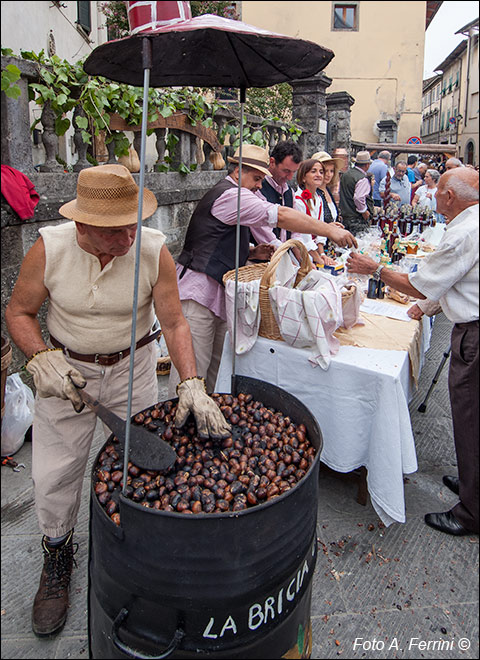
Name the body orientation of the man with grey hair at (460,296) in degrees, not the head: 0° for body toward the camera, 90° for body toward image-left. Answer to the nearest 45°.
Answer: approximately 90°

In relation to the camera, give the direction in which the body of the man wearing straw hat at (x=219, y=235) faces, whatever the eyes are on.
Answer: to the viewer's right

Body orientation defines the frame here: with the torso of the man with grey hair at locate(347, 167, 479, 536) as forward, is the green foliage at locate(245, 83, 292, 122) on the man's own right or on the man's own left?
on the man's own right

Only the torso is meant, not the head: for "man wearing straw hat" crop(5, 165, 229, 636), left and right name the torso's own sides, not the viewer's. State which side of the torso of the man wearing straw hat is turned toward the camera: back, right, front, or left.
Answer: front

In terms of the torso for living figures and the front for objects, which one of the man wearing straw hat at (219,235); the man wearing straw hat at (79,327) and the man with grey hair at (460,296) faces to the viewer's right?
the man wearing straw hat at (219,235)

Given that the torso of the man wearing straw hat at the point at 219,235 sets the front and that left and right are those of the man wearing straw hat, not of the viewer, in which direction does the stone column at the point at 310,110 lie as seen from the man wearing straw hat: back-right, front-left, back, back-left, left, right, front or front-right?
left

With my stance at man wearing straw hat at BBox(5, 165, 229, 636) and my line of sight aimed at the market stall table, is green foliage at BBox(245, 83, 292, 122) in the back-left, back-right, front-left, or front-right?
front-left

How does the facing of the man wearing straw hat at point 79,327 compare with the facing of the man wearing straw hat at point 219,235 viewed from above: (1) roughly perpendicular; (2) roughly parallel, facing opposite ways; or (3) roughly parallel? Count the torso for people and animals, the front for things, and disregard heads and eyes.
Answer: roughly perpendicular

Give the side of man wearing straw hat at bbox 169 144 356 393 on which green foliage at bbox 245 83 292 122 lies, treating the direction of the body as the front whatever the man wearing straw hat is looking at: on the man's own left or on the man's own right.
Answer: on the man's own left
